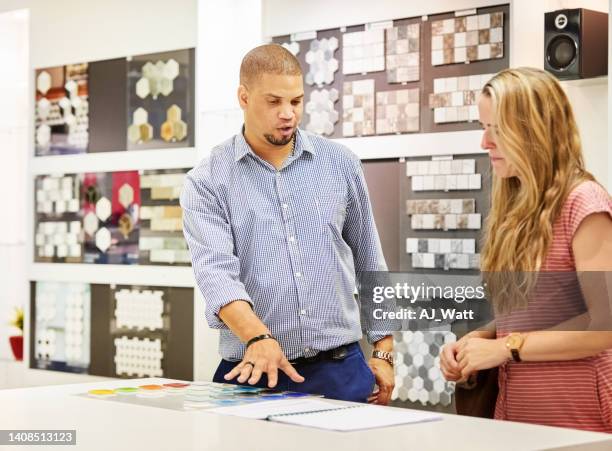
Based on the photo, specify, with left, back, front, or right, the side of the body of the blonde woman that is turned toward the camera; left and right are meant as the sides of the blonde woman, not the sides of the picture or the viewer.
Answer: left

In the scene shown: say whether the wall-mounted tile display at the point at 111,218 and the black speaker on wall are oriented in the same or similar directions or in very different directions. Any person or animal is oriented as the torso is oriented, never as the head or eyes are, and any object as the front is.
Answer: same or similar directions

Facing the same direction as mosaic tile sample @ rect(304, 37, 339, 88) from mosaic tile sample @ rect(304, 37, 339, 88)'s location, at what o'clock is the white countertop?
The white countertop is roughly at 12 o'clock from the mosaic tile sample.

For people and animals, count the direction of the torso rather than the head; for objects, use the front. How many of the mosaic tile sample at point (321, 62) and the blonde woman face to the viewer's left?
1

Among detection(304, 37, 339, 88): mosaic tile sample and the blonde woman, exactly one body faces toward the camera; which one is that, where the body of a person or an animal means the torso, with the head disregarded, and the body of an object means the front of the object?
the mosaic tile sample

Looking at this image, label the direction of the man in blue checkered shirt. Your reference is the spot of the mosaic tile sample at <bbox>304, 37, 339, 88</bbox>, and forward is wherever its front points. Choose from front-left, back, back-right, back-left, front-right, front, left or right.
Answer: front

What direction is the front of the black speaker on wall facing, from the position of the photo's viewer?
facing the viewer and to the left of the viewer

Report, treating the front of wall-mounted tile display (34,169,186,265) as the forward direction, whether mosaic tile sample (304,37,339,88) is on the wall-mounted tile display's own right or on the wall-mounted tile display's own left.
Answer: on the wall-mounted tile display's own left

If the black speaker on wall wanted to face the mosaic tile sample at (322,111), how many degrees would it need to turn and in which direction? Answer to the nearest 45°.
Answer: approximately 90° to its right

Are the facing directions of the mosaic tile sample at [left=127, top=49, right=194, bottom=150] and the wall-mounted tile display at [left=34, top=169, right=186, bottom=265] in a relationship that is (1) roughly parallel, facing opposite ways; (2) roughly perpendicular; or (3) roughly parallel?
roughly parallel

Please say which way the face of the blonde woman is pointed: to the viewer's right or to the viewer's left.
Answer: to the viewer's left

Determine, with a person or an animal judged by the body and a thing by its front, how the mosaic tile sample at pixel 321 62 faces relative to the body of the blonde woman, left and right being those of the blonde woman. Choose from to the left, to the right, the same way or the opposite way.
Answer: to the left

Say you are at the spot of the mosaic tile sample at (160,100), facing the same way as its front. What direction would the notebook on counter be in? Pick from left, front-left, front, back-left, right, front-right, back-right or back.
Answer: front-left

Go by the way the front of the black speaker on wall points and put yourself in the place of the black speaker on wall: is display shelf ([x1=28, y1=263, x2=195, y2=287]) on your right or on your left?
on your right

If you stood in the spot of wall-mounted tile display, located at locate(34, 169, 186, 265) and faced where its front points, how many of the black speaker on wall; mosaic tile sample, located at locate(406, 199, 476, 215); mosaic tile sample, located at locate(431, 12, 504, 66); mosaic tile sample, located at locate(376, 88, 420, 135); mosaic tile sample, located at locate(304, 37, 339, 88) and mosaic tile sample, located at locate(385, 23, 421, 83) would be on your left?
6

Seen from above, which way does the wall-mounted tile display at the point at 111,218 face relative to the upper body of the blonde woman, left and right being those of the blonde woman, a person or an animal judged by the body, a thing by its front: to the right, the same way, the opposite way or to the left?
to the left

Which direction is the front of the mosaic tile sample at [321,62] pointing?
toward the camera
